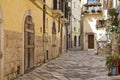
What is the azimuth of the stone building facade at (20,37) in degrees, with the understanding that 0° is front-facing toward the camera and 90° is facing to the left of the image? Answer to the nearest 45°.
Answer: approximately 315°

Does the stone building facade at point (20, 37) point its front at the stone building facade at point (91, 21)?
no

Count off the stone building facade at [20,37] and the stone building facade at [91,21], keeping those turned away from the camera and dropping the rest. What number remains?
0

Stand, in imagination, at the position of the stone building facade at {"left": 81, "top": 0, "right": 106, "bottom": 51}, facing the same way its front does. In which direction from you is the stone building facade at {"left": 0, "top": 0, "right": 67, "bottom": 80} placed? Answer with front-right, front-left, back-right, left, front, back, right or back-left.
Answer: front

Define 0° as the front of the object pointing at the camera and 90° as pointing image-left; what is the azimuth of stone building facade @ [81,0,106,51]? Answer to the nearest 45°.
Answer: approximately 0°
